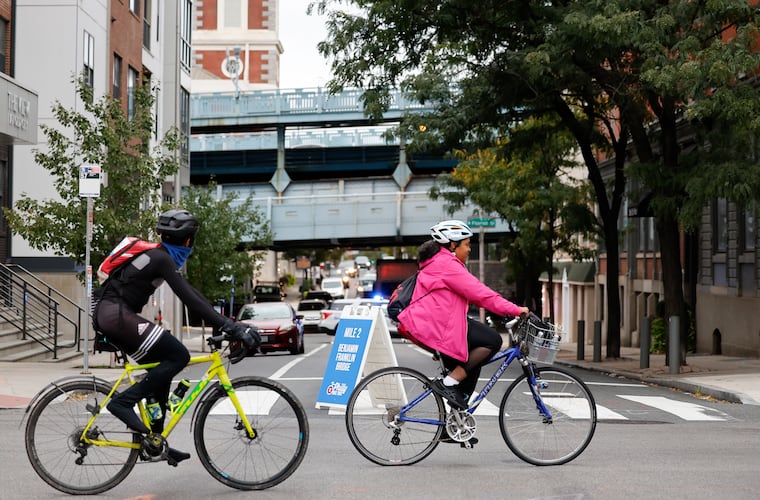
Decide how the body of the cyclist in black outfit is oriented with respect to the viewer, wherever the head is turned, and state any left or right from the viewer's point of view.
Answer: facing to the right of the viewer

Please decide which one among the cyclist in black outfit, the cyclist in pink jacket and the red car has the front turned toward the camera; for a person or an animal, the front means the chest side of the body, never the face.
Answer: the red car

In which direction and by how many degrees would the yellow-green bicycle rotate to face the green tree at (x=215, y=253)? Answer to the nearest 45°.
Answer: approximately 90° to its left

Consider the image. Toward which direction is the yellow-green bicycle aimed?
to the viewer's right

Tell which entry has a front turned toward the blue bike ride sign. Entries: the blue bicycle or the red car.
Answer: the red car

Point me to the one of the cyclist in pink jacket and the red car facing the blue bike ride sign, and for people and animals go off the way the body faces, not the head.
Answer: the red car

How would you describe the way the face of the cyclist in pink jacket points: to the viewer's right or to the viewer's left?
to the viewer's right

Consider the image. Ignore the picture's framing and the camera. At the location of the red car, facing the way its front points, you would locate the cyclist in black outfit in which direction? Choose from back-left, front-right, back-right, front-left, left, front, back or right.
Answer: front

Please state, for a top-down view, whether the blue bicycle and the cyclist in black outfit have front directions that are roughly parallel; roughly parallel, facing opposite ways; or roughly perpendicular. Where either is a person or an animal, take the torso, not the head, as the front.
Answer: roughly parallel

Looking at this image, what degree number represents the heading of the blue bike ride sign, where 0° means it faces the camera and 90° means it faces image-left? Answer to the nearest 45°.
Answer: approximately 45°

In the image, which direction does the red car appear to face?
toward the camera

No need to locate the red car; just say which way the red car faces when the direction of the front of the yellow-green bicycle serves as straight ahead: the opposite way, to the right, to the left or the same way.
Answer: to the right

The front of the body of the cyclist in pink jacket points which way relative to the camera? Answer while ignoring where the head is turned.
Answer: to the viewer's right

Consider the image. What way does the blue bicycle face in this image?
to the viewer's right

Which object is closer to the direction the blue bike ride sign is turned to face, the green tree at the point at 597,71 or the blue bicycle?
the blue bicycle

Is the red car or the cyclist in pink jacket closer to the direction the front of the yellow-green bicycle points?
the cyclist in pink jacket
